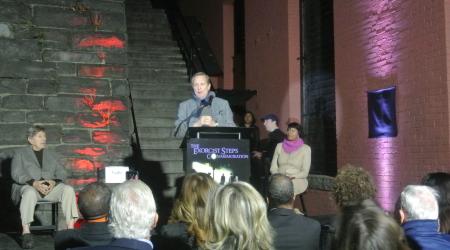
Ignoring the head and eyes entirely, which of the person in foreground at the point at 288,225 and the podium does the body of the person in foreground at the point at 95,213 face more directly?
the podium

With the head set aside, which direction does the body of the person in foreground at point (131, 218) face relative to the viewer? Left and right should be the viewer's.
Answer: facing away from the viewer

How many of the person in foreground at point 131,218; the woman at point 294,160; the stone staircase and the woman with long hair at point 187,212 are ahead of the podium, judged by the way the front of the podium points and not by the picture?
2

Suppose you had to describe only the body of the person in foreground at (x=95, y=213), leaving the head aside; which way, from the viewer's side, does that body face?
away from the camera

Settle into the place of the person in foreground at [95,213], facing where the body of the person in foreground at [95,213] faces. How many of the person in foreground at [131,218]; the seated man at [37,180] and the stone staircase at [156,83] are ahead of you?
2

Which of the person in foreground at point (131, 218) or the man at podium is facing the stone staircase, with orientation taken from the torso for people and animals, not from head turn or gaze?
the person in foreground

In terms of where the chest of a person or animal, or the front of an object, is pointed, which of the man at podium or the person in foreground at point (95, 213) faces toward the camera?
the man at podium

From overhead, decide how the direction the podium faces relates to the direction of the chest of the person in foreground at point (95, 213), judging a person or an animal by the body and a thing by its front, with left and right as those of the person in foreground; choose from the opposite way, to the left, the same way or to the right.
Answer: the opposite way

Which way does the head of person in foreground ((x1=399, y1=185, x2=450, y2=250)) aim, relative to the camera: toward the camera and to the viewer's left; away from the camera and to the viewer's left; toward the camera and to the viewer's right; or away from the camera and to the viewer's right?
away from the camera and to the viewer's left

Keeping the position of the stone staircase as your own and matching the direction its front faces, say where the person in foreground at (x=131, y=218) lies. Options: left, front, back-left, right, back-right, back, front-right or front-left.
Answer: front

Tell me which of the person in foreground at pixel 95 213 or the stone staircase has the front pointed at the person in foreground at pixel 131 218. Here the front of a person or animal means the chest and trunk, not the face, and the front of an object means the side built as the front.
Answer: the stone staircase

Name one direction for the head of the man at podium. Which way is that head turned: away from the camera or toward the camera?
toward the camera

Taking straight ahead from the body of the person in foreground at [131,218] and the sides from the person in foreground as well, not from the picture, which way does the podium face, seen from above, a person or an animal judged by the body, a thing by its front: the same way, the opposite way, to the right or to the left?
the opposite way

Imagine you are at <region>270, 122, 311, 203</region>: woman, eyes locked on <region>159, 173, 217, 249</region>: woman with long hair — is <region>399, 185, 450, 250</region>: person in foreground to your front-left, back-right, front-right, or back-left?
front-left

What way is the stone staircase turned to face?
toward the camera

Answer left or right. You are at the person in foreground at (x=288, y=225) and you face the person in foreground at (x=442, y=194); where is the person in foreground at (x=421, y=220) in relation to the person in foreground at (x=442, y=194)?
right

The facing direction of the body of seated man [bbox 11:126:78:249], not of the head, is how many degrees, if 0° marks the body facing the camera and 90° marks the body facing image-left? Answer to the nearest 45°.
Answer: approximately 315°
